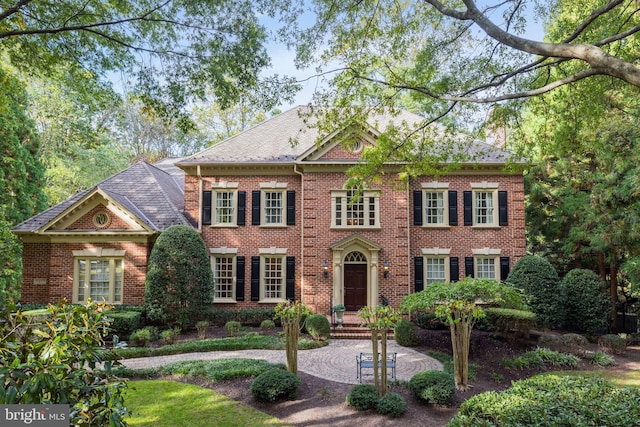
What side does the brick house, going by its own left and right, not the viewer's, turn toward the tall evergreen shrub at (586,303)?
left

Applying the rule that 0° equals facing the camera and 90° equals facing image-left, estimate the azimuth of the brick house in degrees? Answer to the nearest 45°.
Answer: approximately 0°

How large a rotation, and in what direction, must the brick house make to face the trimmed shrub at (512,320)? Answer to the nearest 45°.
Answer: approximately 45° to its left

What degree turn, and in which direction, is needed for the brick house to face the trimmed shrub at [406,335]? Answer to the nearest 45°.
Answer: approximately 45° to its left

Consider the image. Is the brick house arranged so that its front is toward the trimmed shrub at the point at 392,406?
yes

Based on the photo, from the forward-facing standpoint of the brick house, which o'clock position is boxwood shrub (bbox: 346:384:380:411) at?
The boxwood shrub is roughly at 12 o'clock from the brick house.

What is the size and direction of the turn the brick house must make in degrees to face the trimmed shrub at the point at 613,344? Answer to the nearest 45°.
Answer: approximately 45° to its left
